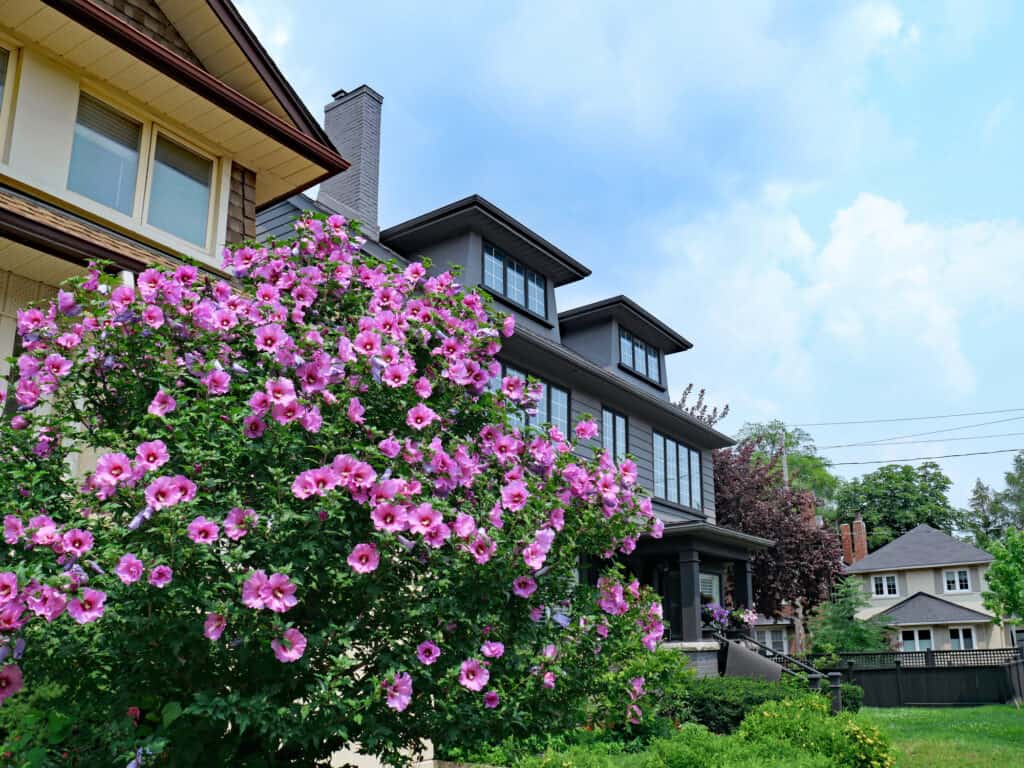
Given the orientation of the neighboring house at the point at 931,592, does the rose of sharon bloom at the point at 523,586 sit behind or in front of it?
in front

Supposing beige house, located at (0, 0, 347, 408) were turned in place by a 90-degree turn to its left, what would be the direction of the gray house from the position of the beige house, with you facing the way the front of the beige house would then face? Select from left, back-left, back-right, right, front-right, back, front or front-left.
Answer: front

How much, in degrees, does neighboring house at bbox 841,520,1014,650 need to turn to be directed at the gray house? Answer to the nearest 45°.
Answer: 0° — it already faces it

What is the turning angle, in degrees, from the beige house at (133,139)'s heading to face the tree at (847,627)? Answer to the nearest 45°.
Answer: approximately 90° to its left

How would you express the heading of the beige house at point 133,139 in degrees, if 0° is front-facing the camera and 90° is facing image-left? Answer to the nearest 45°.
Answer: approximately 315°

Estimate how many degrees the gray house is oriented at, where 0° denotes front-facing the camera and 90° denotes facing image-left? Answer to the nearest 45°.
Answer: approximately 315°

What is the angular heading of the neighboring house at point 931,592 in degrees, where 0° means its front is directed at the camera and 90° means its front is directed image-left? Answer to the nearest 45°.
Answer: approximately 0°

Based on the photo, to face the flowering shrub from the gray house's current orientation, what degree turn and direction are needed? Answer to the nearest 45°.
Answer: approximately 45° to its right

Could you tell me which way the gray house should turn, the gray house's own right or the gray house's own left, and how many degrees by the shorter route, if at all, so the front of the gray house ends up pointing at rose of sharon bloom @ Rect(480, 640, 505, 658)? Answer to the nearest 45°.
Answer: approximately 45° to the gray house's own right

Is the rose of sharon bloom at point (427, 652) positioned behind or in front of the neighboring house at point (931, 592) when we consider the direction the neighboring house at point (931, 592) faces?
in front
